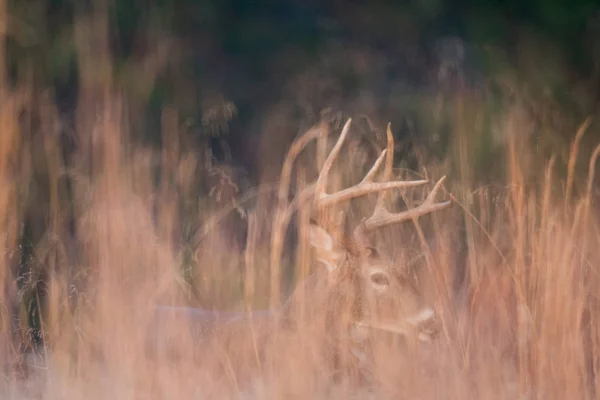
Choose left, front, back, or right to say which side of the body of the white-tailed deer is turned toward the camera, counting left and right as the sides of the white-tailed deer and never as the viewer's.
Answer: right
